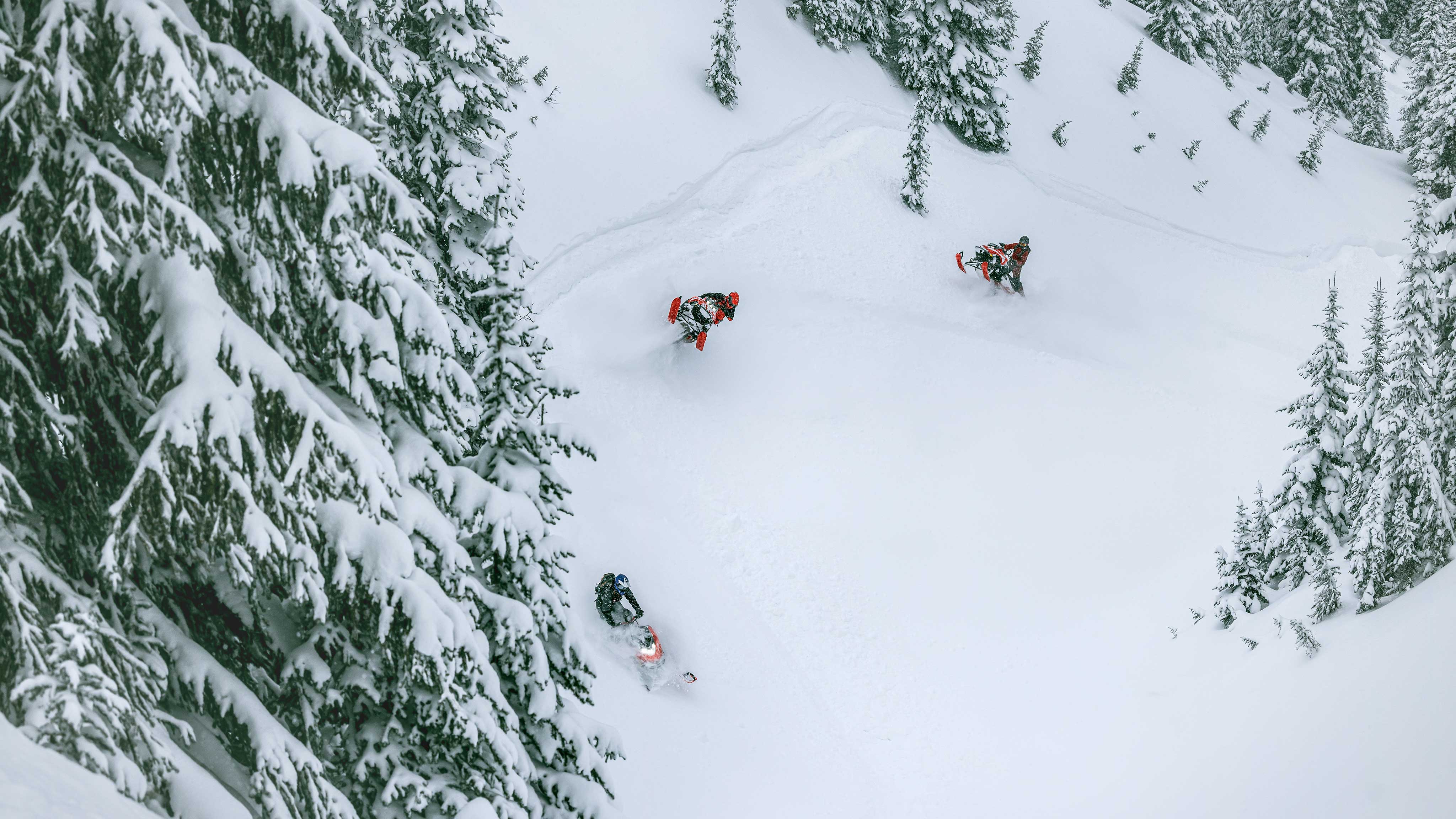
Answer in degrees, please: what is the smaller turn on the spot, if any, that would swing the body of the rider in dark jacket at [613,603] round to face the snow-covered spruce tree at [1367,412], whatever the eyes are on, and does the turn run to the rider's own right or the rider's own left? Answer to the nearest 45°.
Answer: approximately 45° to the rider's own left

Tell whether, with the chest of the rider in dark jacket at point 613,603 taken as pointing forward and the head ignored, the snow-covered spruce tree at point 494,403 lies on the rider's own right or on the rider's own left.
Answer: on the rider's own right

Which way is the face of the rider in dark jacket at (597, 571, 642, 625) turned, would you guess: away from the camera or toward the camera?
toward the camera

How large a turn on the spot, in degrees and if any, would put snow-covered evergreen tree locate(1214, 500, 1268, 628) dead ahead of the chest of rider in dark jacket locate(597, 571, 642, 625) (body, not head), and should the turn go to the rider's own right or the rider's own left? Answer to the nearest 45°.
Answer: approximately 45° to the rider's own left

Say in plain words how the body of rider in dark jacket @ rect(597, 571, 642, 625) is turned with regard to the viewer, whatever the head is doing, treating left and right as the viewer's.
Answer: facing the viewer and to the right of the viewer
